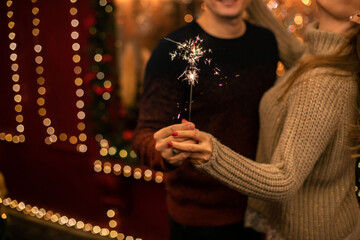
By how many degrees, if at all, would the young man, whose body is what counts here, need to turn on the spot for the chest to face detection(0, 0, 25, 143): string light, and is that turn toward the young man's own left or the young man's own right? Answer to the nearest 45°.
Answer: approximately 135° to the young man's own right

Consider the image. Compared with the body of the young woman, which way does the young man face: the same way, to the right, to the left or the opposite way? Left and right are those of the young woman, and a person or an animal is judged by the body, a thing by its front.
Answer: to the left

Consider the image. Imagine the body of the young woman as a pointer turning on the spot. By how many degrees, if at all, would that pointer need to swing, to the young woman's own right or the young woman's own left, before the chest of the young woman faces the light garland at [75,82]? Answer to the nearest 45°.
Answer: approximately 45° to the young woman's own right

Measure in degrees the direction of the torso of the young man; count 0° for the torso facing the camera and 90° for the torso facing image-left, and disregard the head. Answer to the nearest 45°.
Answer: approximately 0°

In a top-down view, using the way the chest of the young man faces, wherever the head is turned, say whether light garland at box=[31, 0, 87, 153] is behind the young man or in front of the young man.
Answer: behind

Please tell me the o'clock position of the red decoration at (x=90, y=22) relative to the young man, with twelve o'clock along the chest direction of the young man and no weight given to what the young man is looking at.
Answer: The red decoration is roughly at 5 o'clock from the young man.

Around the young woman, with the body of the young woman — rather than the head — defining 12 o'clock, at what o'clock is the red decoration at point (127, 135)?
The red decoration is roughly at 2 o'clock from the young woman.

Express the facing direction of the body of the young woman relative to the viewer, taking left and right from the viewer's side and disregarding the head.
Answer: facing to the left of the viewer
